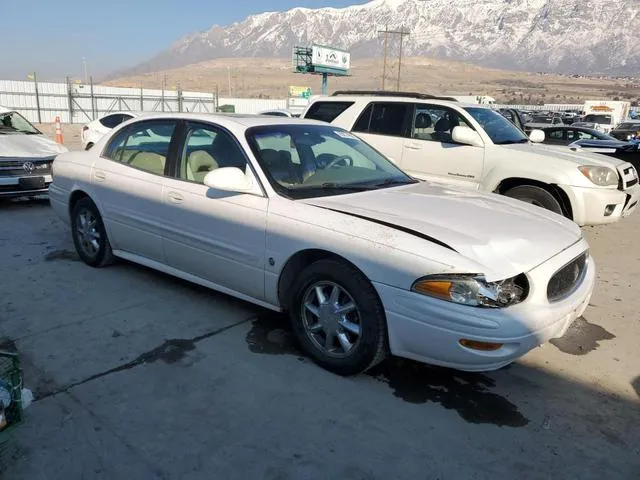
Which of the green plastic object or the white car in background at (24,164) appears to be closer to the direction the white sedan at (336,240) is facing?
the green plastic object

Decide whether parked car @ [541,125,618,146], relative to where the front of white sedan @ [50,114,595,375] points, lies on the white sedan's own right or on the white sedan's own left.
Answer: on the white sedan's own left

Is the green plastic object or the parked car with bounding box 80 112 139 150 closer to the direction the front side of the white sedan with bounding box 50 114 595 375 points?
the green plastic object

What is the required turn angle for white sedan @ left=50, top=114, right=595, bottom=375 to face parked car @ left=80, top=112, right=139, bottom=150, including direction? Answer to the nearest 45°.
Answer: approximately 180°

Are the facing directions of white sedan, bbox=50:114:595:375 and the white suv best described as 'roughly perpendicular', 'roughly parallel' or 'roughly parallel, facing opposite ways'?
roughly parallel

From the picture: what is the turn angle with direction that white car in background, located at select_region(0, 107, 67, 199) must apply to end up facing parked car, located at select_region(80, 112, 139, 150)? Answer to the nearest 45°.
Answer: approximately 135° to its left

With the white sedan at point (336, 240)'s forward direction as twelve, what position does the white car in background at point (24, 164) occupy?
The white car in background is roughly at 6 o'clock from the white sedan.

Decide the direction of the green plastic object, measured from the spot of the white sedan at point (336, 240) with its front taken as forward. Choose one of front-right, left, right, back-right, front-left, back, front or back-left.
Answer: right

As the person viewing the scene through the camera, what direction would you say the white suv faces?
facing the viewer and to the right of the viewer

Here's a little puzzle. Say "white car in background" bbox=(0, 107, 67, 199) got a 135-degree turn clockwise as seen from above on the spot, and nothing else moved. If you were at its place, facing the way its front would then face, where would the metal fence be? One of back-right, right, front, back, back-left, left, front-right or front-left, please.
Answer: right

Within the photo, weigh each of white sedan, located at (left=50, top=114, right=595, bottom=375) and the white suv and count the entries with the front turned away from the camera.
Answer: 0

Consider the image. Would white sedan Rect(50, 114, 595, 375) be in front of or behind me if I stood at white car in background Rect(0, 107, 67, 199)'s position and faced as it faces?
in front

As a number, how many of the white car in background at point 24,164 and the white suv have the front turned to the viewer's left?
0
